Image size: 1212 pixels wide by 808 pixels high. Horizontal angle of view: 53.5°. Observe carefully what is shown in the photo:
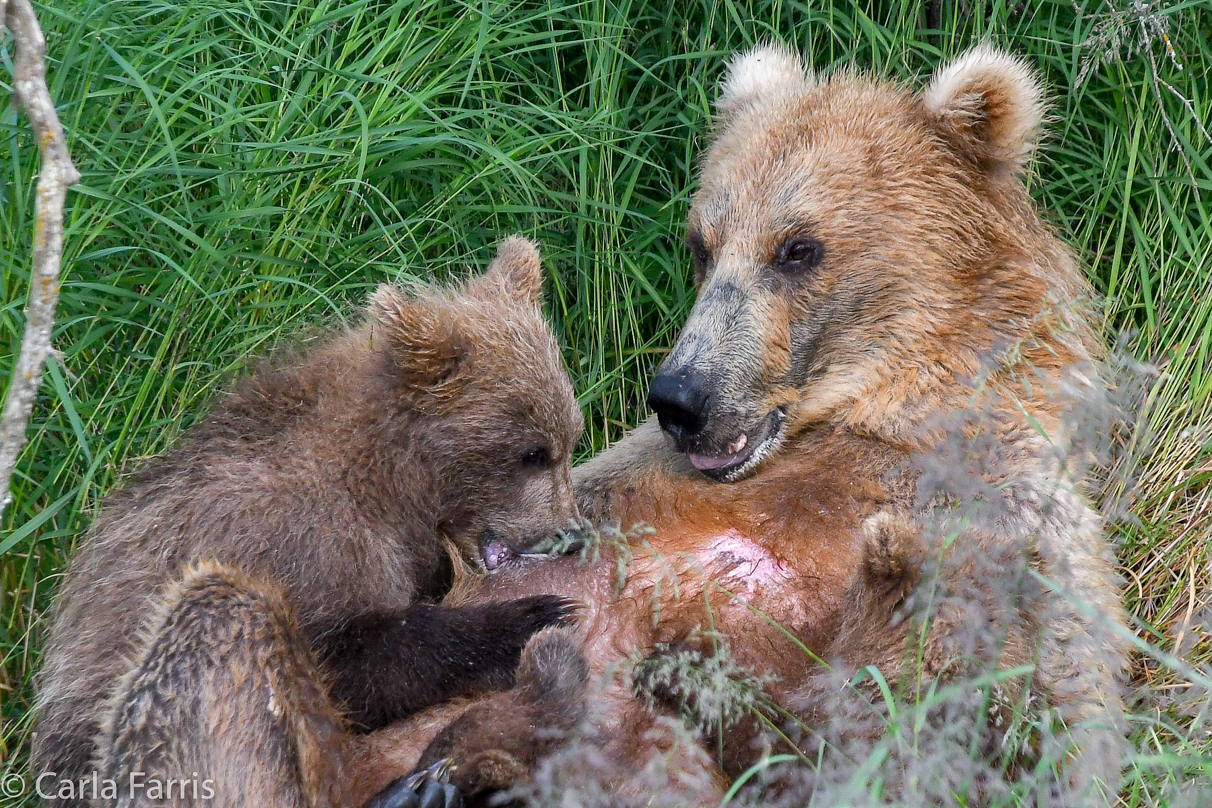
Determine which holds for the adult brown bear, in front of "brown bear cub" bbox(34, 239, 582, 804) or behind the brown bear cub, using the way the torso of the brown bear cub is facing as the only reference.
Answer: in front

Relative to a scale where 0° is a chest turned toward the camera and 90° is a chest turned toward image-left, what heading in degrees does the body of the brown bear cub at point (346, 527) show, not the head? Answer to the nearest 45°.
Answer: approximately 270°

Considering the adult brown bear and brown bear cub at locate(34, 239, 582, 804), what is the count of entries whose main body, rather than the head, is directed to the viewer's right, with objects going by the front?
1
